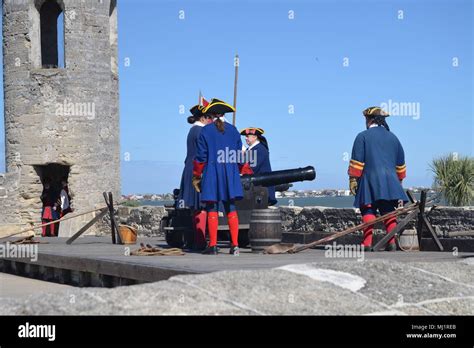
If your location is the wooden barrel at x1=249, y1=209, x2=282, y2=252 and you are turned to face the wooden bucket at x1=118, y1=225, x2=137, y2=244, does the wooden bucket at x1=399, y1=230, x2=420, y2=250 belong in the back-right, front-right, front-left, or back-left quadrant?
back-right

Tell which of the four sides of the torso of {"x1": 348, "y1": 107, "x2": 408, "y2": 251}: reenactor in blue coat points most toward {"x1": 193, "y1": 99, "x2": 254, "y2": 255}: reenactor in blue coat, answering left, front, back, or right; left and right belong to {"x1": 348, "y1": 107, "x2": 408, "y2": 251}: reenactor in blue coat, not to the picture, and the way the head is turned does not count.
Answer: left

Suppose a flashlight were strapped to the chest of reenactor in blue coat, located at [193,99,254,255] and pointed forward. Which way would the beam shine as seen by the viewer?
away from the camera

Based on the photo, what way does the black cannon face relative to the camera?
to the viewer's right

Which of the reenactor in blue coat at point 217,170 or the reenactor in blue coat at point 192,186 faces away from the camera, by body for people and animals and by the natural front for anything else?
the reenactor in blue coat at point 217,170

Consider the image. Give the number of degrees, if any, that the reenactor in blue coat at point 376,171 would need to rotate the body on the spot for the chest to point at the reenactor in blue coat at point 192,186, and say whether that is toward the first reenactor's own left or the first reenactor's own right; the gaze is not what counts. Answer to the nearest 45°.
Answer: approximately 90° to the first reenactor's own left

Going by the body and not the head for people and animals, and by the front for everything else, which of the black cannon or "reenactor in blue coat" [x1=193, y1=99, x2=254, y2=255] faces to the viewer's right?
the black cannon

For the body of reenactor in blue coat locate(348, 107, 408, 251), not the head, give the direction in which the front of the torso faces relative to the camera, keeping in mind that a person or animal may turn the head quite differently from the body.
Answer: away from the camera
